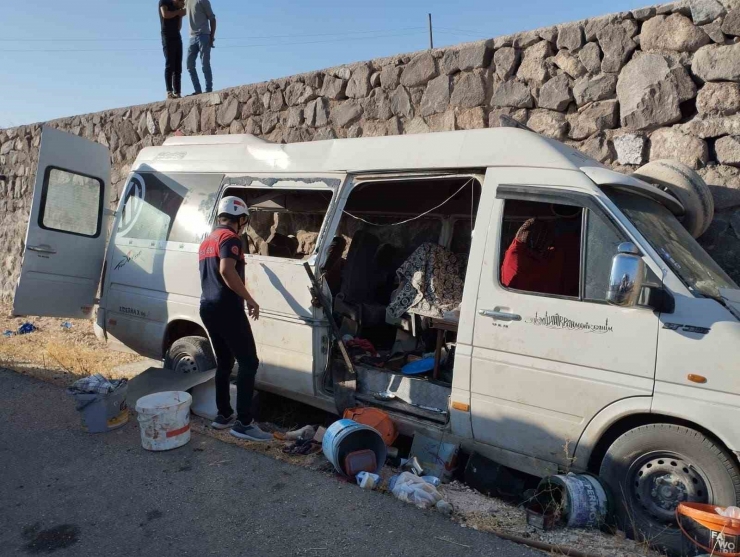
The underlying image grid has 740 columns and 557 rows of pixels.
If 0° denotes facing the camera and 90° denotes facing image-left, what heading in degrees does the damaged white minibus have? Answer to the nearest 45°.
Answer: approximately 315°

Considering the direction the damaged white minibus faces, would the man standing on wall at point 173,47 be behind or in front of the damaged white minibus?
behind

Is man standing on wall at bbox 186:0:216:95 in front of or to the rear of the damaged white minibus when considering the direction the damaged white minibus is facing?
to the rear

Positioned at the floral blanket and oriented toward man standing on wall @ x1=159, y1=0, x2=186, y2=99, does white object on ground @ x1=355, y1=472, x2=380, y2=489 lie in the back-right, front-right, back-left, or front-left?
back-left
